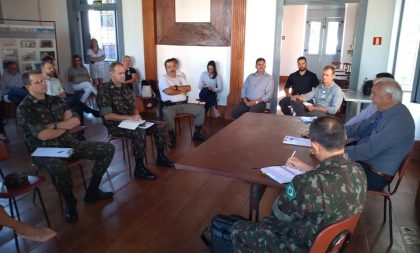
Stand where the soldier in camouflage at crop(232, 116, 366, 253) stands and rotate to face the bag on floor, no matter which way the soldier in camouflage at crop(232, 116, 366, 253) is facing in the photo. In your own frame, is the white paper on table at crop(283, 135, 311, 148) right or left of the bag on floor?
right

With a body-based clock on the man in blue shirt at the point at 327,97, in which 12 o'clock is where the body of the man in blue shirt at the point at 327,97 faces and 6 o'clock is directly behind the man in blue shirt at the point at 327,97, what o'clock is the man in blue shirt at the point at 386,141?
the man in blue shirt at the point at 386,141 is roughly at 10 o'clock from the man in blue shirt at the point at 327,97.

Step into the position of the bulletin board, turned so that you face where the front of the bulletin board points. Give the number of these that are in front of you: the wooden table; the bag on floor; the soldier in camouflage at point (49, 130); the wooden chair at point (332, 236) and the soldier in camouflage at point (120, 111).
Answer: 5

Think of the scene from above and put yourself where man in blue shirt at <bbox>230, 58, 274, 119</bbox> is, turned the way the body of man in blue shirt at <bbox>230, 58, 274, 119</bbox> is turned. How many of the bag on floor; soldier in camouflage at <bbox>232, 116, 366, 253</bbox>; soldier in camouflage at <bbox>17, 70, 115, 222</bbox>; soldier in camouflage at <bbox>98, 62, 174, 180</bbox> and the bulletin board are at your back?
0

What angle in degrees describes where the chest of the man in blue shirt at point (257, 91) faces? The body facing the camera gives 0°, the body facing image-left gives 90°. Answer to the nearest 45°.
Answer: approximately 45°

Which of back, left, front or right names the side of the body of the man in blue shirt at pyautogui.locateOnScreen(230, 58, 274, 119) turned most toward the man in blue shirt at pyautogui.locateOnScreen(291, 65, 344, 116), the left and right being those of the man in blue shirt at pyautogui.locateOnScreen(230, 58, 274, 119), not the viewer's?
left

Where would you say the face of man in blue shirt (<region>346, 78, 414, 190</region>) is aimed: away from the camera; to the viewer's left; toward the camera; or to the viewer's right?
to the viewer's left

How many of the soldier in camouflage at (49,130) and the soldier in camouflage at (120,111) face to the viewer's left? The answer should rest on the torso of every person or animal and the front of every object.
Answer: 0

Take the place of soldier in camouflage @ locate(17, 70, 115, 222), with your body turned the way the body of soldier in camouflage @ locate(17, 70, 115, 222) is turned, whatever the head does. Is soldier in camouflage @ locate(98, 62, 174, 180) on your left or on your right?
on your left

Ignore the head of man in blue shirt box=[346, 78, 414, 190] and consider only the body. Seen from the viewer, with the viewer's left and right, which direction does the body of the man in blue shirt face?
facing to the left of the viewer

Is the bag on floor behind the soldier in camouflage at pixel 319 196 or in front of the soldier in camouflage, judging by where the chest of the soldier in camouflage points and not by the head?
in front

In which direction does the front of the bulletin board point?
toward the camera

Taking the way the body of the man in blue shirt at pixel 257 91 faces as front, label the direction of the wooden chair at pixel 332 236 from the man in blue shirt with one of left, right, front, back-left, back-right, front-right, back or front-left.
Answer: front-left

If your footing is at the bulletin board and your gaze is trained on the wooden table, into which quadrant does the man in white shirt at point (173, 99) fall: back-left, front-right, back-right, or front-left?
front-left

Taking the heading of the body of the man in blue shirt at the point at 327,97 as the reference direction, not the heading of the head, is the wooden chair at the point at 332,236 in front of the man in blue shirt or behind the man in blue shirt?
in front

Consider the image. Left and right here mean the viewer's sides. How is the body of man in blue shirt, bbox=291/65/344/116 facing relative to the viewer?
facing the viewer and to the left of the viewer

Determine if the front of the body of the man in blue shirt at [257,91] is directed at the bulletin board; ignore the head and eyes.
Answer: no

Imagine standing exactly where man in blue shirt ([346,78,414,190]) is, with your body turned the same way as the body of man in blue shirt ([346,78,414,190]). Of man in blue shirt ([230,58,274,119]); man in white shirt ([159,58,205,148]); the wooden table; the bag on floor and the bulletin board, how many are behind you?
0

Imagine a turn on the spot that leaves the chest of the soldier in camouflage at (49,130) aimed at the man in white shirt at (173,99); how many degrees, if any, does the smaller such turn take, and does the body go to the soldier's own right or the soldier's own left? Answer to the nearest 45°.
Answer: approximately 90° to the soldier's own left

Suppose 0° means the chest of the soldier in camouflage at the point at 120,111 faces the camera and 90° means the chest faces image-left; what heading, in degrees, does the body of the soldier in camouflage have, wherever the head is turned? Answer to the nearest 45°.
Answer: approximately 315°
